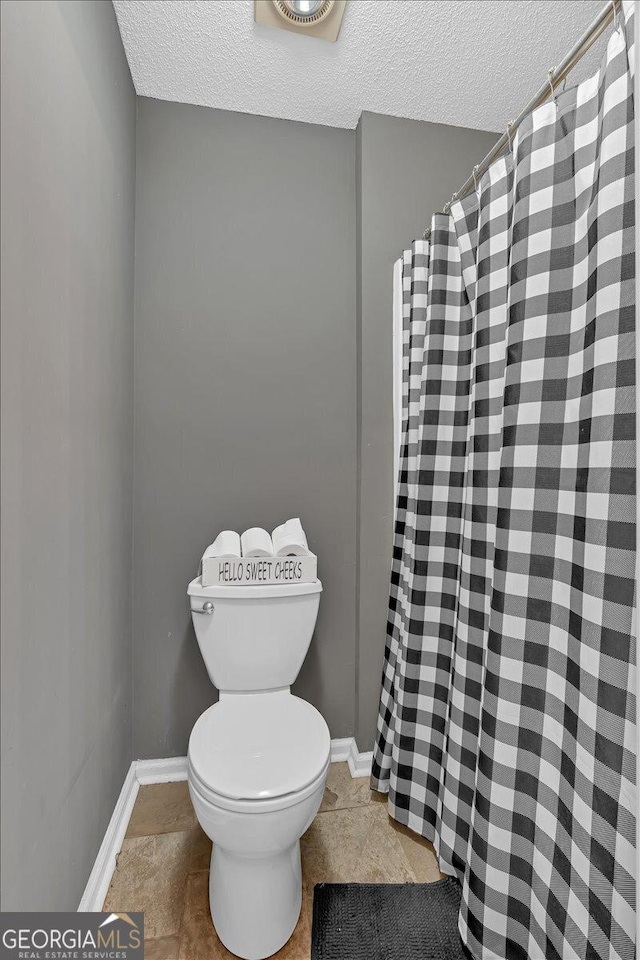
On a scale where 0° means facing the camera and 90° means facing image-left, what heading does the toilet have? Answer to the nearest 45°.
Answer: approximately 0°
